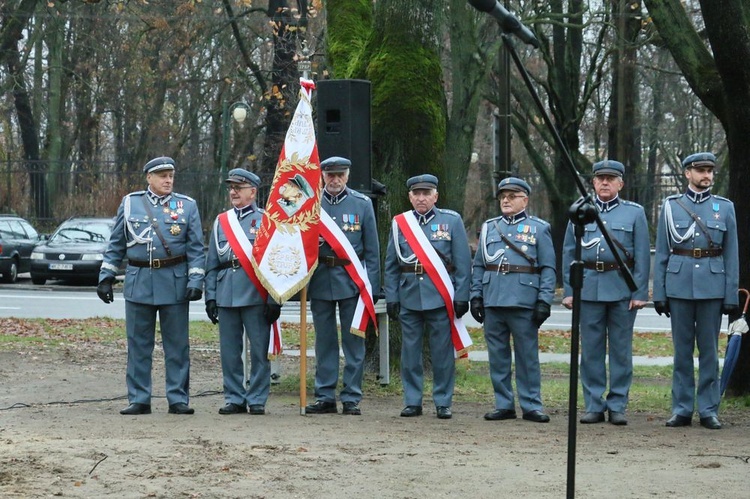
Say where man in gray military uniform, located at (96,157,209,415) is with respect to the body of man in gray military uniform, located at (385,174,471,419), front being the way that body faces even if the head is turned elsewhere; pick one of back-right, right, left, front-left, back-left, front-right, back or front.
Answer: right

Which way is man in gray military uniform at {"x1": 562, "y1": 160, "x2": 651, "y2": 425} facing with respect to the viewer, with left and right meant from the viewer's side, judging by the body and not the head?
facing the viewer

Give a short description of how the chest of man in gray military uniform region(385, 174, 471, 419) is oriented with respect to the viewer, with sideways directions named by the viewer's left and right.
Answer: facing the viewer

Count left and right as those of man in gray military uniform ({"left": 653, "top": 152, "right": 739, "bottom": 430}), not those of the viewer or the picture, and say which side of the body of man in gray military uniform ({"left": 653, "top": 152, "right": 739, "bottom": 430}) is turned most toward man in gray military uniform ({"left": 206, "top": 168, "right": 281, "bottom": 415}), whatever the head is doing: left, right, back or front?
right

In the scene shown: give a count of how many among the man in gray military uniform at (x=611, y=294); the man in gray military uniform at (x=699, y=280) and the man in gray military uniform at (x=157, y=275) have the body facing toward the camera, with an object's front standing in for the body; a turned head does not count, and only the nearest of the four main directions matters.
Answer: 3

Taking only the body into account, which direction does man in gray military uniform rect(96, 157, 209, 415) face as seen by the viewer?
toward the camera

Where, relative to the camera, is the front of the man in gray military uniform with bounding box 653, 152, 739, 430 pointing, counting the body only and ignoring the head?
toward the camera

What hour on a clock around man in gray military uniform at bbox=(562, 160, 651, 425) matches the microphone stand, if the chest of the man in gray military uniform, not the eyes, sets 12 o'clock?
The microphone stand is roughly at 12 o'clock from the man in gray military uniform.

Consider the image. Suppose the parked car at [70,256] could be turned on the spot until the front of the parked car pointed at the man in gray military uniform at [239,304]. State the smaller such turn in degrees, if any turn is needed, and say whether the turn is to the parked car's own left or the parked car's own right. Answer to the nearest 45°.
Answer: approximately 45° to the parked car's own left

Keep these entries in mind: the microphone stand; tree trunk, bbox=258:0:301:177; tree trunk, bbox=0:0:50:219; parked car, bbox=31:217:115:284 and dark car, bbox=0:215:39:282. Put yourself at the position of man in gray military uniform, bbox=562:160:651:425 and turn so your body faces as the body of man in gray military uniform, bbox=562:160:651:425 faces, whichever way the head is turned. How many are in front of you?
1

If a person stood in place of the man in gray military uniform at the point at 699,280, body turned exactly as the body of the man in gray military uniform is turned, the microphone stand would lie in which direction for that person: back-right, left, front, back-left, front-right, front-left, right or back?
front

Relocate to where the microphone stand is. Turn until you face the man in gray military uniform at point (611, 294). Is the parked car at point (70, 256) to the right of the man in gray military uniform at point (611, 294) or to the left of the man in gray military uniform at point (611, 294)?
left

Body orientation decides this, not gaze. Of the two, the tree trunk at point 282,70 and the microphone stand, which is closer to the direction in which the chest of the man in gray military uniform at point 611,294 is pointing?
the microphone stand
